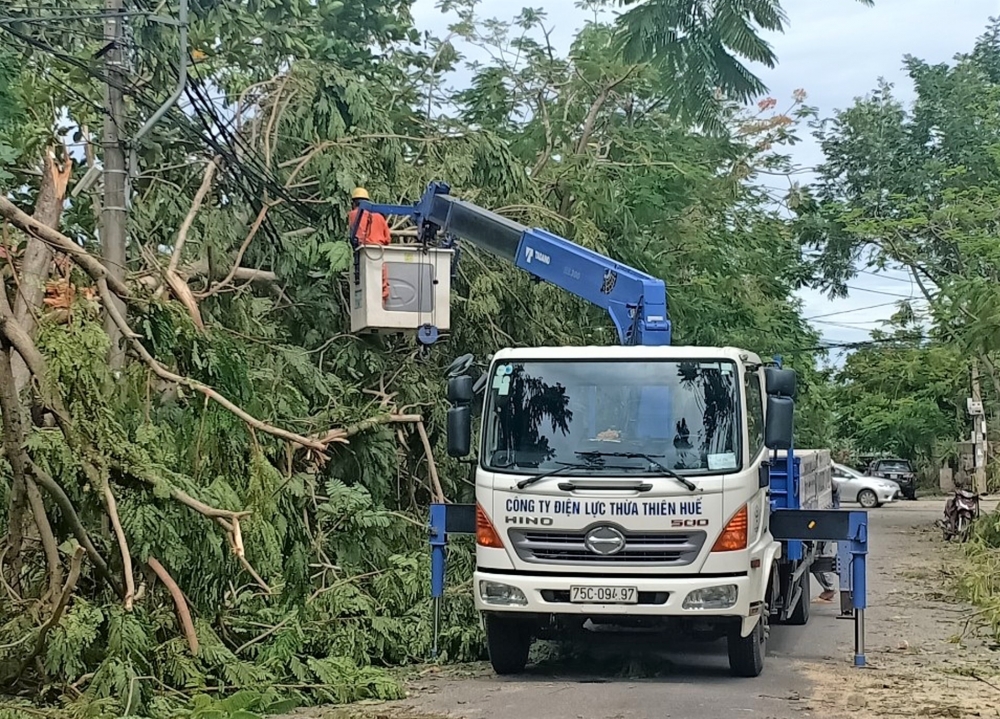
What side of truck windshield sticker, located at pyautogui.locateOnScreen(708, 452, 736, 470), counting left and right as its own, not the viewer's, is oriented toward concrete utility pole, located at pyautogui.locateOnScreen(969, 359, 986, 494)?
back

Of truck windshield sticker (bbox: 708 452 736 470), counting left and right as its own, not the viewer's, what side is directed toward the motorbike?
back

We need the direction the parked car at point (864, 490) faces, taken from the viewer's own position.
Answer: facing the viewer and to the right of the viewer

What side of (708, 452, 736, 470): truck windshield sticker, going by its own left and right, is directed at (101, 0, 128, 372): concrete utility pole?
right

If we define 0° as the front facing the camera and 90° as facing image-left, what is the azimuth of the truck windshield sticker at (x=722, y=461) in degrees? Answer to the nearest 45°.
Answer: approximately 0°

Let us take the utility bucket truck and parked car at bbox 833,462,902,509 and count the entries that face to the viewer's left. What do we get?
0

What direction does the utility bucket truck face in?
toward the camera

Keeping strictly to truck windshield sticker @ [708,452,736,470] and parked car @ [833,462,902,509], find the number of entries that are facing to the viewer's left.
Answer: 0

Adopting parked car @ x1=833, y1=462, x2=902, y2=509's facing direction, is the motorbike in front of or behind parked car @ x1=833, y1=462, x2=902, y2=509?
in front

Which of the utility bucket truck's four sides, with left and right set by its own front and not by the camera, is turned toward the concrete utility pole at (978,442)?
back

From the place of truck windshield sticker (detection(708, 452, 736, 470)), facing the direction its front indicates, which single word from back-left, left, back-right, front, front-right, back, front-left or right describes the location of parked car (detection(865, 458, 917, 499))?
back
